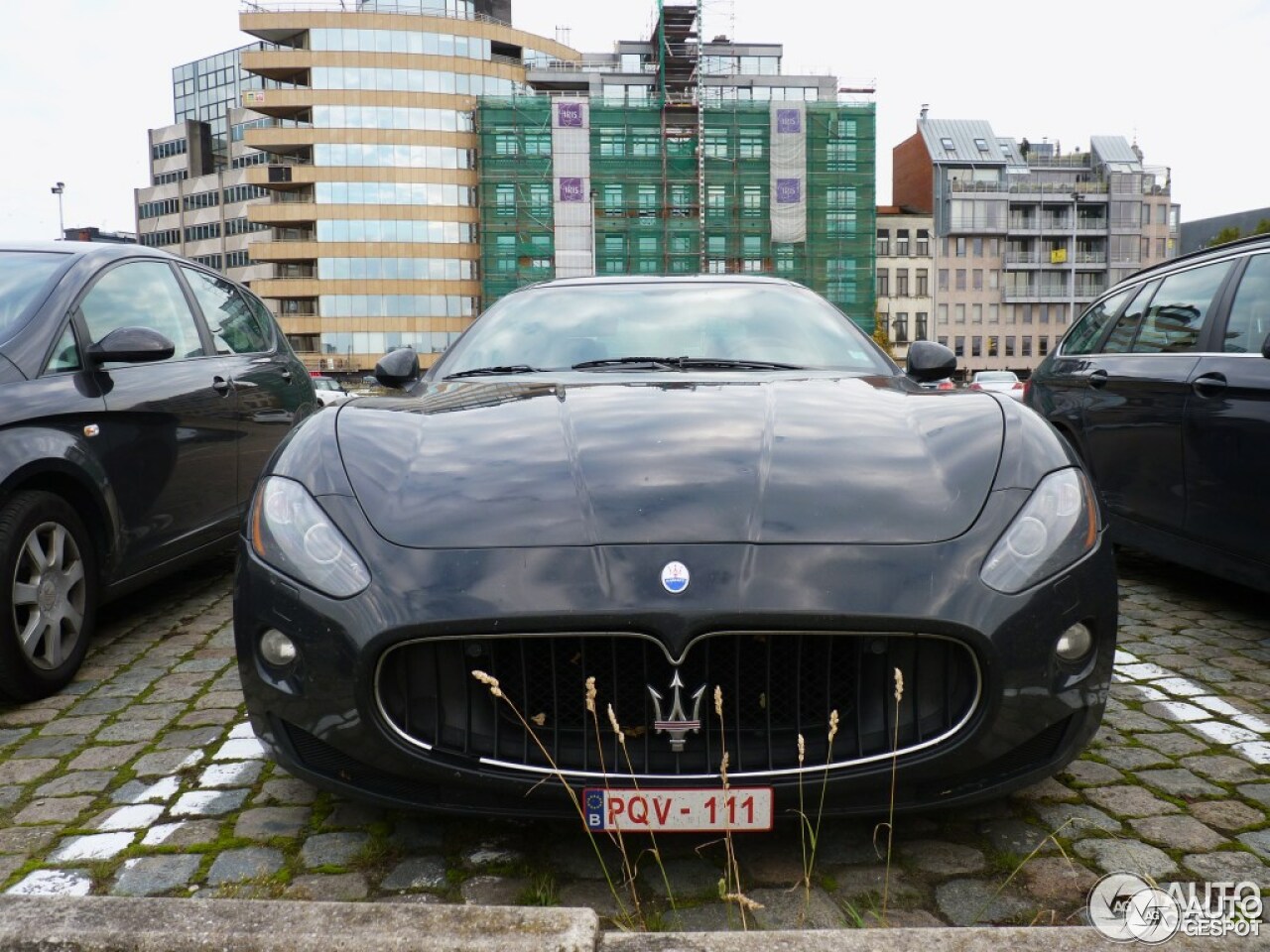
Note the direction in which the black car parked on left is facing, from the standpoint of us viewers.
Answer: facing the viewer and to the left of the viewer
